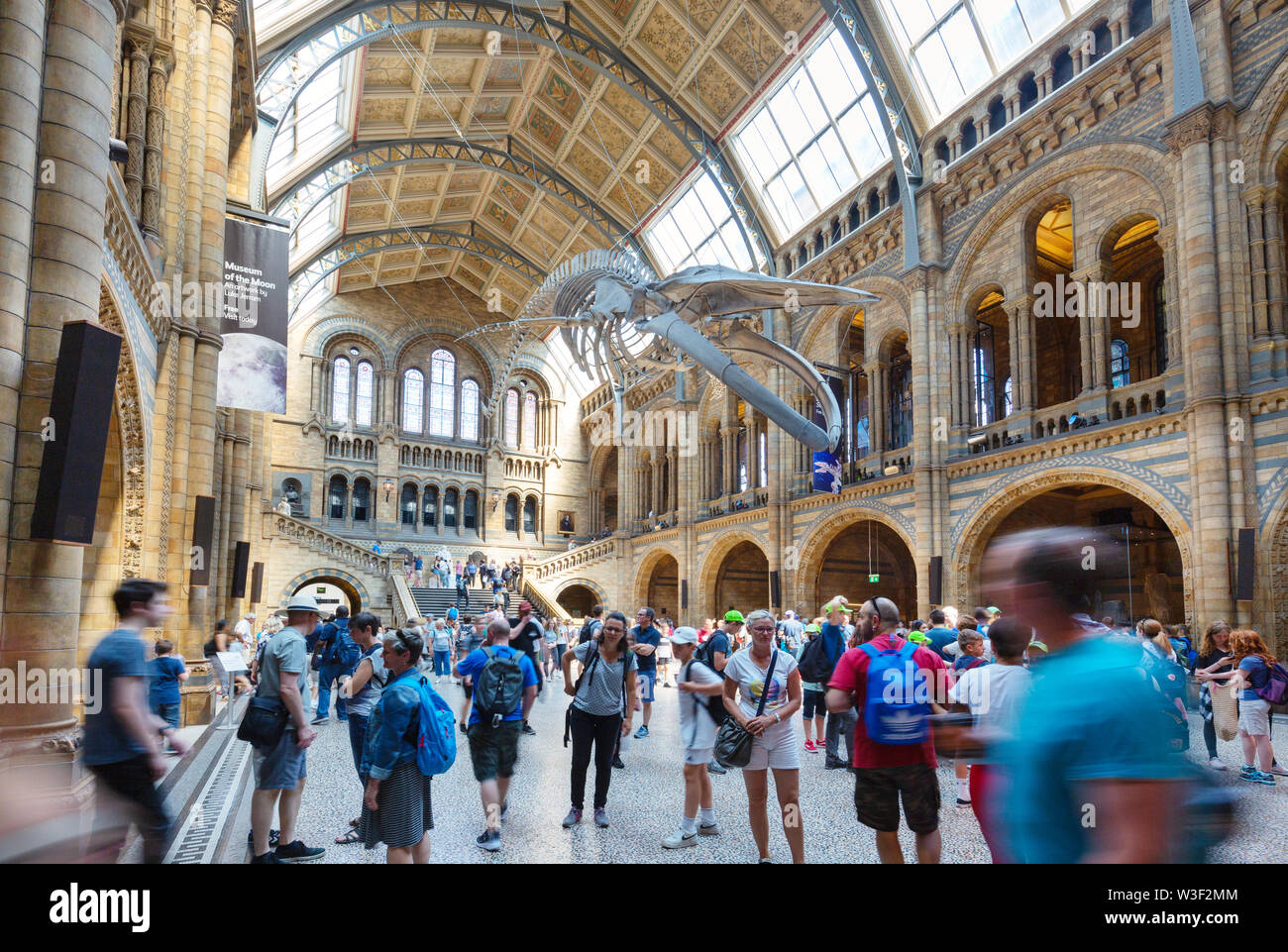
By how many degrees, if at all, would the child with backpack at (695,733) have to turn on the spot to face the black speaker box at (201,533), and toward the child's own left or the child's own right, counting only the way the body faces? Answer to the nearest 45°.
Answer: approximately 45° to the child's own right

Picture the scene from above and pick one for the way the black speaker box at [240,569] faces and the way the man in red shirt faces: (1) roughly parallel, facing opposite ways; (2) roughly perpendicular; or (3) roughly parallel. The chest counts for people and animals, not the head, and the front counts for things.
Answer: roughly perpendicular

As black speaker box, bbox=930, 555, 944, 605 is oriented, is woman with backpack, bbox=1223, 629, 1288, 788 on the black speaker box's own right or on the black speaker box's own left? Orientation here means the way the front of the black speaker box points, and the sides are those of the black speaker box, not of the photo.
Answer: on the black speaker box's own left

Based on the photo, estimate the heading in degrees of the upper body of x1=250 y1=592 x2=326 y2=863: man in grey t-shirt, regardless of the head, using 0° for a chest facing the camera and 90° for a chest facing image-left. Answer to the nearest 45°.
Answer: approximately 270°

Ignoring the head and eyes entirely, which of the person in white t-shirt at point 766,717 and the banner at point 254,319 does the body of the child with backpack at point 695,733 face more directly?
the banner
